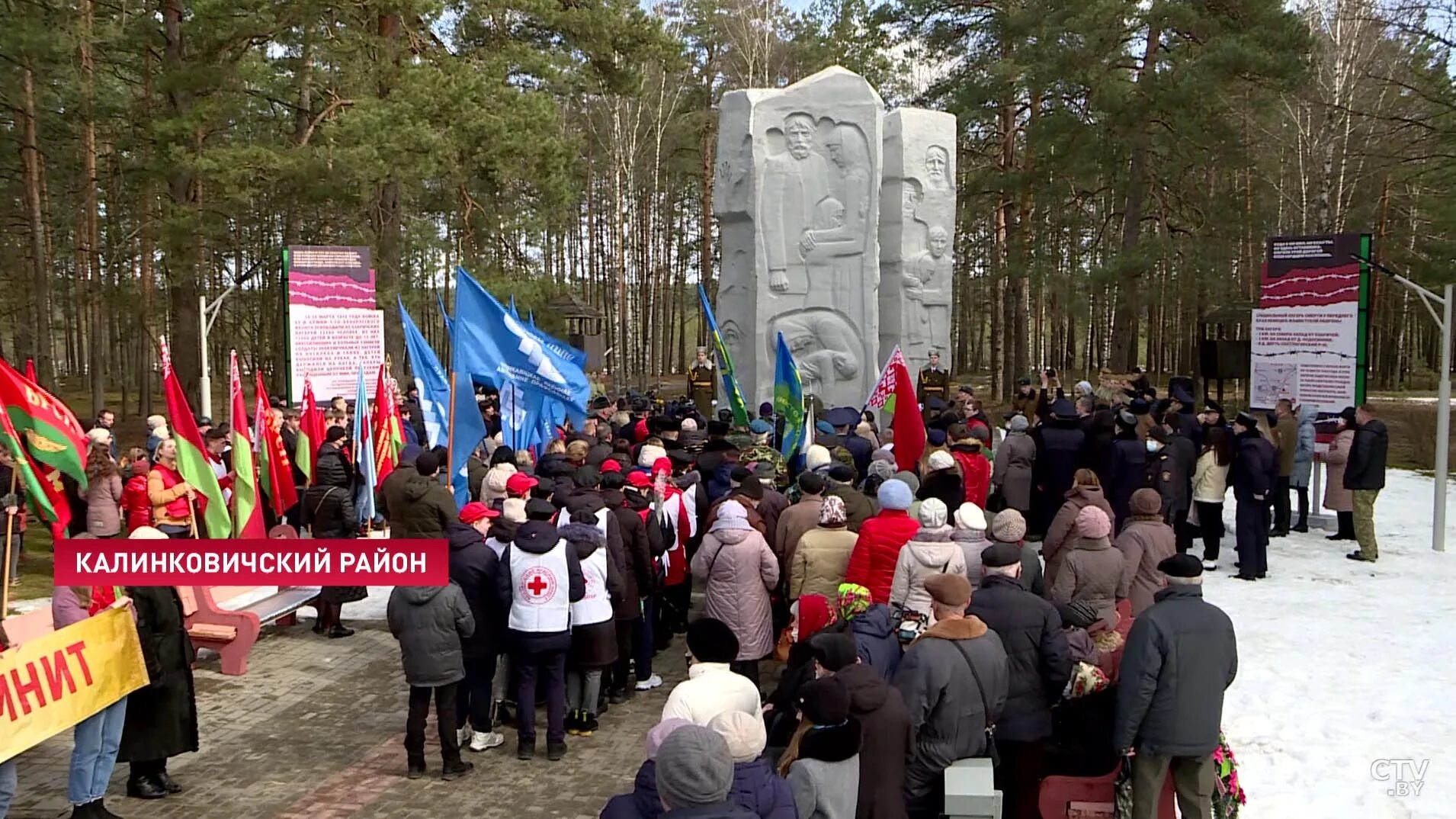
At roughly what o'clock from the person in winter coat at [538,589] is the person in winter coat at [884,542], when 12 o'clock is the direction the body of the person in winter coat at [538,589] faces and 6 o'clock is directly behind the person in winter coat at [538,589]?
the person in winter coat at [884,542] is roughly at 3 o'clock from the person in winter coat at [538,589].

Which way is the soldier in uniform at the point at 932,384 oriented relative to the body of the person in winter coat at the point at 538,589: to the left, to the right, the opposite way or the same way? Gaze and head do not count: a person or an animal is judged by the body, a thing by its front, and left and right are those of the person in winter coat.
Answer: the opposite way

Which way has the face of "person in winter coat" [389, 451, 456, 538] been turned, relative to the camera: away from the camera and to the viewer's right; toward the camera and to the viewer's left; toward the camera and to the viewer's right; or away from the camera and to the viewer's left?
away from the camera and to the viewer's right

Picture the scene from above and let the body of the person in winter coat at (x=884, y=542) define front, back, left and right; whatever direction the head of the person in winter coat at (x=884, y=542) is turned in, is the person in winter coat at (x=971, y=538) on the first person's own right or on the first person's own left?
on the first person's own right

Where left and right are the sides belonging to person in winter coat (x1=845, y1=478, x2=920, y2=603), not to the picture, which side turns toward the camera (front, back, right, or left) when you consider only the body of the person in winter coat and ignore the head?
back

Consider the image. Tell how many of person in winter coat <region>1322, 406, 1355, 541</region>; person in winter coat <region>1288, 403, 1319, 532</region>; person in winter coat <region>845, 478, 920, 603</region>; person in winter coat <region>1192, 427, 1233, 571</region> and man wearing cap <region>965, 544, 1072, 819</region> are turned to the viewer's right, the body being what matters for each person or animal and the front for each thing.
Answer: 0

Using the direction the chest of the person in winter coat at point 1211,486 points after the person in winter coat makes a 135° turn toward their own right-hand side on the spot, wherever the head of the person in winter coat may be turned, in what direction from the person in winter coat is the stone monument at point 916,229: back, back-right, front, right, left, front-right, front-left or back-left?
back-left

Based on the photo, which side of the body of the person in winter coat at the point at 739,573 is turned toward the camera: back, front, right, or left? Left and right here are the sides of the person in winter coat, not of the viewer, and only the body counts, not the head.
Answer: back

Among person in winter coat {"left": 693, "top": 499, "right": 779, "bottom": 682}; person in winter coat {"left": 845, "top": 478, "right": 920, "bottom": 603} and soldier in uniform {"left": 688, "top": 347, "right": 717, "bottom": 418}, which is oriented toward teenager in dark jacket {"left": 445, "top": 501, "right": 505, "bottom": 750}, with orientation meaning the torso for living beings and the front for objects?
the soldier in uniform

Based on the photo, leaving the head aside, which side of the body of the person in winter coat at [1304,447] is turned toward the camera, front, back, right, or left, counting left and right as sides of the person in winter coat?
left

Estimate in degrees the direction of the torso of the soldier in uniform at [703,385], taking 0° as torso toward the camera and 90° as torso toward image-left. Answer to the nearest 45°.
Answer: approximately 0°

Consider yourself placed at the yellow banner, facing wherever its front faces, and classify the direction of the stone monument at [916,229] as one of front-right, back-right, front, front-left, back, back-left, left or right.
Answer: left

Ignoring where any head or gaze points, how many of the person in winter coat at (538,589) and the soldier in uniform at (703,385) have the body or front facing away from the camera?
1

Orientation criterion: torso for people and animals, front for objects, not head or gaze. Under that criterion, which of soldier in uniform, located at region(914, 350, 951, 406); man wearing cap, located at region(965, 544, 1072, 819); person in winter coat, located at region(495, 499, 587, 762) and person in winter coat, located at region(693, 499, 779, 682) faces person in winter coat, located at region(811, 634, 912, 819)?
the soldier in uniform

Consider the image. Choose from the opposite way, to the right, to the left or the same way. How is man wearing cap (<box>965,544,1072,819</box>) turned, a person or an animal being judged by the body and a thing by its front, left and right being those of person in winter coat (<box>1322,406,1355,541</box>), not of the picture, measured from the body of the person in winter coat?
to the right

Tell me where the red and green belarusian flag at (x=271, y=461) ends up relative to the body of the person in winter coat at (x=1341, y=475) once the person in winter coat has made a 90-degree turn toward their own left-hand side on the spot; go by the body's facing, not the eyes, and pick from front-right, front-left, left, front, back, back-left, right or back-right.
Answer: front-right

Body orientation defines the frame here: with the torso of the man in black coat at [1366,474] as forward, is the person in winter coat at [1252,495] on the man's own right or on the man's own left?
on the man's own left

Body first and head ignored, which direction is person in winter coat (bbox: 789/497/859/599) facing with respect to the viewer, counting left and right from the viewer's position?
facing away from the viewer

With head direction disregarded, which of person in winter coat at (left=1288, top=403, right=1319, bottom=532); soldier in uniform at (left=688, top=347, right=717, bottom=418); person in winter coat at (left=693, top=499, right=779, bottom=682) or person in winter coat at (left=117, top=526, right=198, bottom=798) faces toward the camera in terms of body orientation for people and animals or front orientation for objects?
the soldier in uniform

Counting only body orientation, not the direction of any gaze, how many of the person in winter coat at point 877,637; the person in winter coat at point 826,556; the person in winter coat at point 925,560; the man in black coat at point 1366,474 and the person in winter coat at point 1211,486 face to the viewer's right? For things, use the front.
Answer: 0

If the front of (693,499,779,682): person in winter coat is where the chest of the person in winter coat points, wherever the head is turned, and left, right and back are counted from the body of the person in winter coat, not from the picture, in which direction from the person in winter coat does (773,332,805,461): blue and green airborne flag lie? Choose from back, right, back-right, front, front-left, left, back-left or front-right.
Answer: front

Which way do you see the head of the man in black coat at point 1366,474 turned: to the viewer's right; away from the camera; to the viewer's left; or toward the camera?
to the viewer's left
